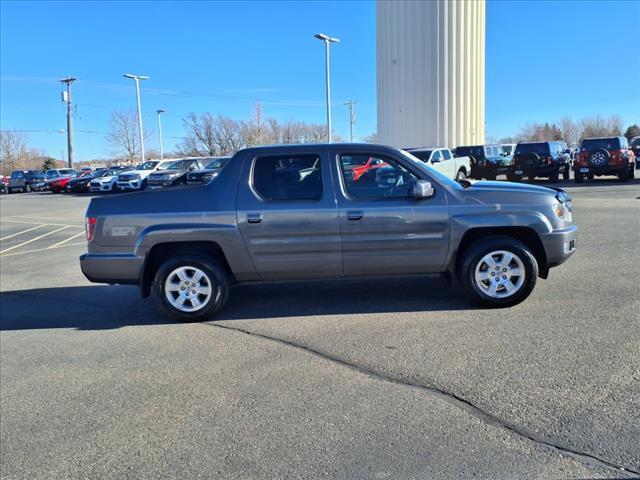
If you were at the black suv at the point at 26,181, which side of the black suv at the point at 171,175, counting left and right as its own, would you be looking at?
right

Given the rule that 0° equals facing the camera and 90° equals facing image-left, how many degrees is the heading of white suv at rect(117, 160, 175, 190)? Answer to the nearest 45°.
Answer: approximately 45°

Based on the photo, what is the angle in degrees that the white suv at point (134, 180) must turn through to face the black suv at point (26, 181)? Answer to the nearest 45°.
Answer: approximately 90° to its right

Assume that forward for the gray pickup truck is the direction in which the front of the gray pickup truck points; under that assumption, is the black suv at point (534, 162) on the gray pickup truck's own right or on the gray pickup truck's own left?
on the gray pickup truck's own left

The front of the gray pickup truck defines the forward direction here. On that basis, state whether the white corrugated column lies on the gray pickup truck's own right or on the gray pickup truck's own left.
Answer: on the gray pickup truck's own left

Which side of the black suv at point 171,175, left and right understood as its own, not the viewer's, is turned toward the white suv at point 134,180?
right

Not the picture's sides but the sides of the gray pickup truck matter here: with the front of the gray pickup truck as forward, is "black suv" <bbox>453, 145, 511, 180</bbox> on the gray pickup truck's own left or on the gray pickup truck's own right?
on the gray pickup truck's own left

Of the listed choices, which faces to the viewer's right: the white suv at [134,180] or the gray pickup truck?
the gray pickup truck

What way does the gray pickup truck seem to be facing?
to the viewer's right

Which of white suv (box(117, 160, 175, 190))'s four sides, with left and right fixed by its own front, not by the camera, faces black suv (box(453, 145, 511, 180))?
left

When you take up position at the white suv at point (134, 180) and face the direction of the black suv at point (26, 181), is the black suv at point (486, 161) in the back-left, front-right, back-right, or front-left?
back-right

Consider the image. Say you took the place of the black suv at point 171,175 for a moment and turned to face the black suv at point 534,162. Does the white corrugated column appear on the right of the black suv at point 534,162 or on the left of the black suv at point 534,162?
left

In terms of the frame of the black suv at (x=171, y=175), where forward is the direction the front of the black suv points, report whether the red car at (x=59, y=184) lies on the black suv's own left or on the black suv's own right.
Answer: on the black suv's own right

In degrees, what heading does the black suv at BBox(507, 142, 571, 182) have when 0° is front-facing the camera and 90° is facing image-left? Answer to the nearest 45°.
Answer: approximately 225°

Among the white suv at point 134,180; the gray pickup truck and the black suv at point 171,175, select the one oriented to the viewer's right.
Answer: the gray pickup truck
